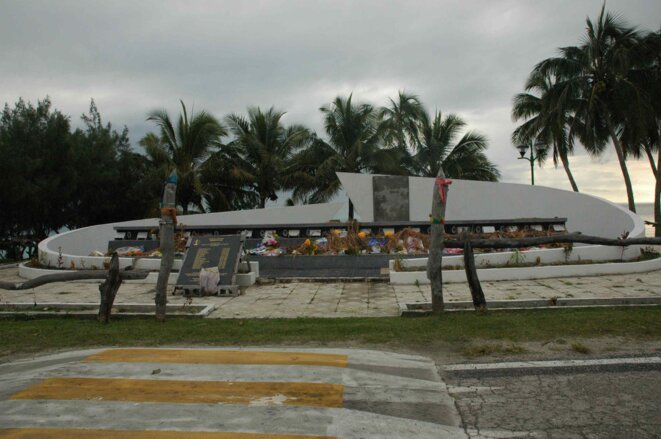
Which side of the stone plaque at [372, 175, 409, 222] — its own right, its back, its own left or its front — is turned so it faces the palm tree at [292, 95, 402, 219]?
back

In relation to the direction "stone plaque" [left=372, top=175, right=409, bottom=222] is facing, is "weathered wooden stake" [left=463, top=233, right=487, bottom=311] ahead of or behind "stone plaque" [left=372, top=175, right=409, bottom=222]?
ahead

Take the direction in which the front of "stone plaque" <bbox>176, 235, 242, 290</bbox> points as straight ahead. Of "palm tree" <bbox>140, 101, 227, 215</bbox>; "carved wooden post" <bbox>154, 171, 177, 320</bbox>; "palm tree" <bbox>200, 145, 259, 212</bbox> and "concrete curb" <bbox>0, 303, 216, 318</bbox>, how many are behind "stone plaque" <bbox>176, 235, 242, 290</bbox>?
2

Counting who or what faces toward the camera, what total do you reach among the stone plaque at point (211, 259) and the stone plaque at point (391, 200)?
2

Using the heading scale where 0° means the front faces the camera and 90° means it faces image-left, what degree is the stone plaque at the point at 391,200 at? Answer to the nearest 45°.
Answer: approximately 0°

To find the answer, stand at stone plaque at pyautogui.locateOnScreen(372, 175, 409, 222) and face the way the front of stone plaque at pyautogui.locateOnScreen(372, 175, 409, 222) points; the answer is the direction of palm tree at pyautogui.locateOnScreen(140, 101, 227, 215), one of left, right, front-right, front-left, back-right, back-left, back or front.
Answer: back-right

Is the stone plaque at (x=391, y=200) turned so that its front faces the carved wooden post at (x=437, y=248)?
yes

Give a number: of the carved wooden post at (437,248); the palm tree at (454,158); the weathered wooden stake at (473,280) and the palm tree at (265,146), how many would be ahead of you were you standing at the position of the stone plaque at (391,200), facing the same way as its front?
2

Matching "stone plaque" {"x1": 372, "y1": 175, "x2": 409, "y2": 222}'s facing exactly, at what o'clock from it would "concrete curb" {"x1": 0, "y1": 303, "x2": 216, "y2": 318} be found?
The concrete curb is roughly at 1 o'clock from the stone plaque.

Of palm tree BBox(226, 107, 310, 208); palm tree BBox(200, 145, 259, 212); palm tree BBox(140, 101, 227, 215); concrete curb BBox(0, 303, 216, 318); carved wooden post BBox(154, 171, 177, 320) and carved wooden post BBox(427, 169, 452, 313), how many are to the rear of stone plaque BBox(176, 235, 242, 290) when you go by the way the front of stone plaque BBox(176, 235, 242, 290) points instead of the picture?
3

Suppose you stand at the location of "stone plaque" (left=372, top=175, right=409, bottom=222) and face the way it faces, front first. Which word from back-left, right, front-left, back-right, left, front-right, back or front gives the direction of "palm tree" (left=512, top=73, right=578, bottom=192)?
back-left

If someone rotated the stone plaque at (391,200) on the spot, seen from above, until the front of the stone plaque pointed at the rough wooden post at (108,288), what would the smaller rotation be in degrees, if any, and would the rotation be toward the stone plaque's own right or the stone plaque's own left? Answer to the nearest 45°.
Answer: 0° — it already faces it

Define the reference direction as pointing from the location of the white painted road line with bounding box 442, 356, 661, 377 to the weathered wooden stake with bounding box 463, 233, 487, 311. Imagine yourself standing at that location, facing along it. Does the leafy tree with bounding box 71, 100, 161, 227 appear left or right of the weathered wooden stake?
left

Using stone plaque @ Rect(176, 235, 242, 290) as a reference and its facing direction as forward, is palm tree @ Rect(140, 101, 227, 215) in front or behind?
behind

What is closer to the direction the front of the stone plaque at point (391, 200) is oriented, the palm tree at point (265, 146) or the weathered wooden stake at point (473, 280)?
the weathered wooden stake
